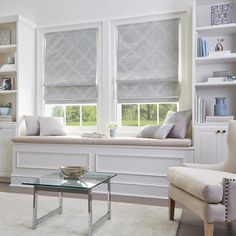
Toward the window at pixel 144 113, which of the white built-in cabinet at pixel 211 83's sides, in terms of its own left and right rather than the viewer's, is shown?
right

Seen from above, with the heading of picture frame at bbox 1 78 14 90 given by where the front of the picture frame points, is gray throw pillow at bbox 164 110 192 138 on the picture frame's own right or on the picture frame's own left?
on the picture frame's own left

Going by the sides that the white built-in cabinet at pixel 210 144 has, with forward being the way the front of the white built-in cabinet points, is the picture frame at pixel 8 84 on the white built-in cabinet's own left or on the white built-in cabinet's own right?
on the white built-in cabinet's own right

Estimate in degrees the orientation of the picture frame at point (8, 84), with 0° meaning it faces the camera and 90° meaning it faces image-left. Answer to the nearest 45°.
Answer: approximately 0°

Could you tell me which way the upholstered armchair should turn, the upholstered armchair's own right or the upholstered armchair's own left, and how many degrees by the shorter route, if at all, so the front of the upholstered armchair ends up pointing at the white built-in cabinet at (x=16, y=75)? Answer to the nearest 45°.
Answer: approximately 90° to the upholstered armchair's own right

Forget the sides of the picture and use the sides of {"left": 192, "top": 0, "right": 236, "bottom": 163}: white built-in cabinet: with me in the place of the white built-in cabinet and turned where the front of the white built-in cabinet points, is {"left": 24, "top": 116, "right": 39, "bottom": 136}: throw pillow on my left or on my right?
on my right

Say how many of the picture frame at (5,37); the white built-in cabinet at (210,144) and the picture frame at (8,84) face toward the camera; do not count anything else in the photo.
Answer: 3

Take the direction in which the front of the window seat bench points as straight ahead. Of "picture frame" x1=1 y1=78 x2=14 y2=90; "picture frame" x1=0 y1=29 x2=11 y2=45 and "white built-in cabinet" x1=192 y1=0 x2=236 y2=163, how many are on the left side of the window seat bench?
1

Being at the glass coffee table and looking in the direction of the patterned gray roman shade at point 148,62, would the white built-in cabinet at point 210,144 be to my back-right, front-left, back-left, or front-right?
front-right

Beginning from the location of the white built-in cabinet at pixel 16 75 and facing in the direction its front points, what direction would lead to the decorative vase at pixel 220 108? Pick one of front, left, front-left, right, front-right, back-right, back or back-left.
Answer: front-left

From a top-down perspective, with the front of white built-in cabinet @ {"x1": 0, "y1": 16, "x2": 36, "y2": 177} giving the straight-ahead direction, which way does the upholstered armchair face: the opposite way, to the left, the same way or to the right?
to the right

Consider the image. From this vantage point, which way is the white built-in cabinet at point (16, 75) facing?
toward the camera

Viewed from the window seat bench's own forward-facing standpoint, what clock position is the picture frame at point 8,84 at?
The picture frame is roughly at 4 o'clock from the window seat bench.

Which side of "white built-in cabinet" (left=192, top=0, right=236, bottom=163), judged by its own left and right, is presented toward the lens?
front
